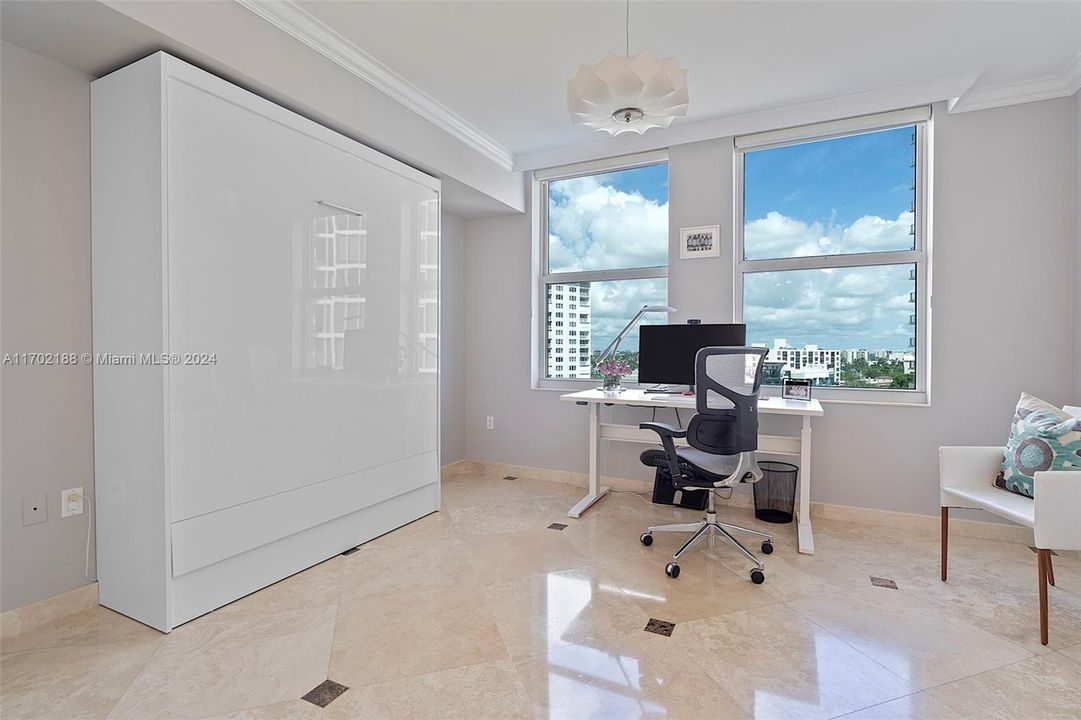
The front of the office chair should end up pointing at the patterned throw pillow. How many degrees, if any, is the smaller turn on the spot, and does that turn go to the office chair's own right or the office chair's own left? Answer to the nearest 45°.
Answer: approximately 135° to the office chair's own right

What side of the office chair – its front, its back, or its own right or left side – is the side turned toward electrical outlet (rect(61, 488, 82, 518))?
left

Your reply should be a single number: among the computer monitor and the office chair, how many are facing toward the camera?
1

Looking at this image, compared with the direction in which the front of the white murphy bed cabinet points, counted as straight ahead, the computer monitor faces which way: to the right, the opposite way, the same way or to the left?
to the right

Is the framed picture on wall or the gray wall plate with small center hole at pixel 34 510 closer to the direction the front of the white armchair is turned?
the gray wall plate with small center hole

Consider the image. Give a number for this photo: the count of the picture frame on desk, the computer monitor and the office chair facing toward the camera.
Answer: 2

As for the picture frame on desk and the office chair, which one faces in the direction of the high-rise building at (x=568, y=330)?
the office chair

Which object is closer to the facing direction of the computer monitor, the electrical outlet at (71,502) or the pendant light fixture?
the pendant light fixture

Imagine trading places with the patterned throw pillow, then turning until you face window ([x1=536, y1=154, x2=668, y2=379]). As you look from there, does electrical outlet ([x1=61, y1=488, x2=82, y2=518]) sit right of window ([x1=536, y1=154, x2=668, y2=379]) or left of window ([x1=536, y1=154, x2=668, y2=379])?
left

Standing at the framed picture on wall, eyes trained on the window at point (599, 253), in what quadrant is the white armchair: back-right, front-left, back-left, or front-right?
back-left

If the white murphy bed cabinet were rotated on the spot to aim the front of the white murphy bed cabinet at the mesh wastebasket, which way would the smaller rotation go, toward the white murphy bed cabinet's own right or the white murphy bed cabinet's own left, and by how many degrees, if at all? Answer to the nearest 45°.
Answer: approximately 45° to the white murphy bed cabinet's own left

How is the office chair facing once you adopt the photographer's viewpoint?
facing away from the viewer and to the left of the viewer

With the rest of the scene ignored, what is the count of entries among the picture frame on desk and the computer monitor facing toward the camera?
2
